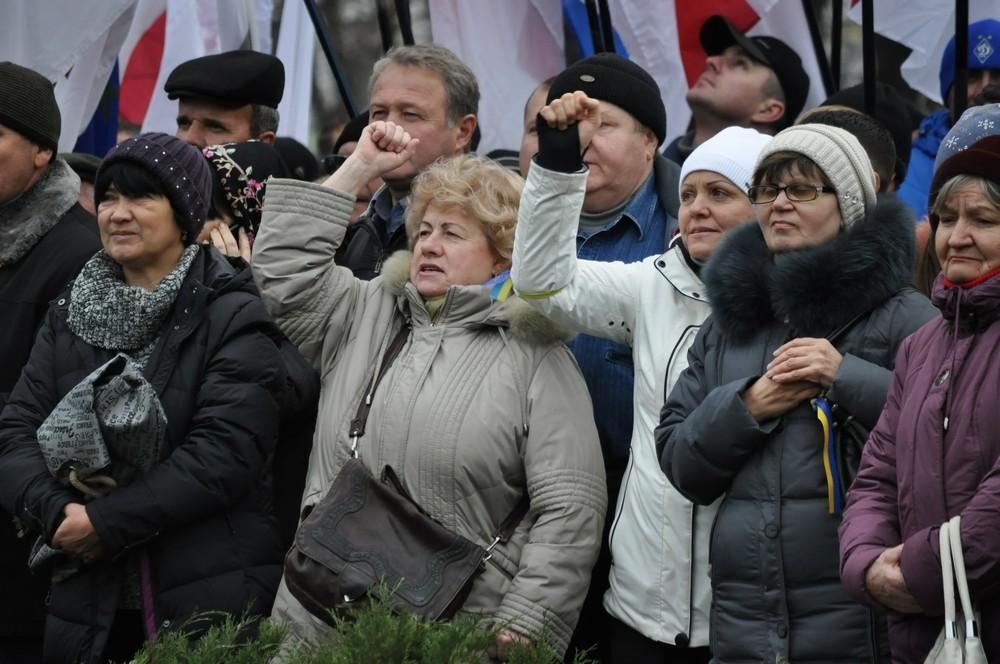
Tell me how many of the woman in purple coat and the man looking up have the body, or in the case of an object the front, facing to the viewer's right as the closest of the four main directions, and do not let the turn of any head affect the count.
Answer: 0

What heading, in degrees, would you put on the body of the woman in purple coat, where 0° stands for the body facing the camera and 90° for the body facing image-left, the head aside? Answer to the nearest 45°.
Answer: approximately 45°

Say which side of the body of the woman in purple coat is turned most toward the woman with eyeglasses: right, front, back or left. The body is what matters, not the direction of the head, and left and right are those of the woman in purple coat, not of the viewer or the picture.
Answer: right

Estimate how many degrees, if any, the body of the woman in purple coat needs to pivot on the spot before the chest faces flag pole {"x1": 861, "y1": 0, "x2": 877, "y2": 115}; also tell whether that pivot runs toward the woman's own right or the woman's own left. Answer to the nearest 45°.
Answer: approximately 135° to the woman's own right

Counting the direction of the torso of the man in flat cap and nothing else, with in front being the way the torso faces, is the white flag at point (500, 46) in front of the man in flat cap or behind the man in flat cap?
behind

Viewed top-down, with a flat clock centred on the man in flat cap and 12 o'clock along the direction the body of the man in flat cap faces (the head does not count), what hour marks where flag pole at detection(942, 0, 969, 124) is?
The flag pole is roughly at 8 o'clock from the man in flat cap.
